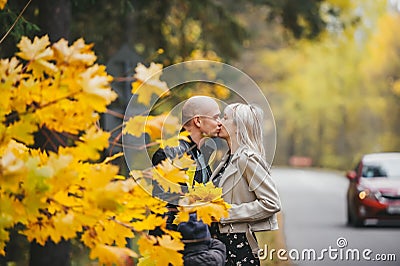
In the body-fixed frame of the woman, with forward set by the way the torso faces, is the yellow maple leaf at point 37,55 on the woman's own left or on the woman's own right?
on the woman's own left

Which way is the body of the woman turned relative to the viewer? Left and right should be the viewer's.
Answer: facing to the left of the viewer

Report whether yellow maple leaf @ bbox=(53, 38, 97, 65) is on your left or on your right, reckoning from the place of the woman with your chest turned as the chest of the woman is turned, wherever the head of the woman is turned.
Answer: on your left

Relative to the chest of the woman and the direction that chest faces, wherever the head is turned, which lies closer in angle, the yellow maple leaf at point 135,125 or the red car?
the yellow maple leaf

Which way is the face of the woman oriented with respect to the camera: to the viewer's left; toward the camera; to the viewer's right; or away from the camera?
to the viewer's left

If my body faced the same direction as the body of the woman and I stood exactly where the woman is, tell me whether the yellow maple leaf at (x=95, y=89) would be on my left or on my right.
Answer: on my left

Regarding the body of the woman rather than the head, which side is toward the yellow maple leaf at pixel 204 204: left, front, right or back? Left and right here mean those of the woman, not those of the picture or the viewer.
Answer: front
